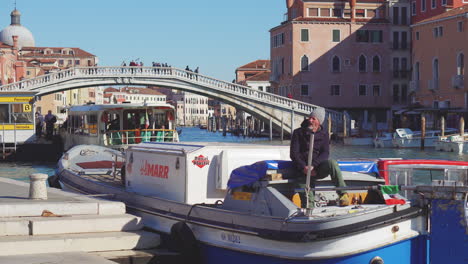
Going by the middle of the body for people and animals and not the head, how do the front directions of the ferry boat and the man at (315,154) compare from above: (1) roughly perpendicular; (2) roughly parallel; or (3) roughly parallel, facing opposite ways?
roughly perpendicular

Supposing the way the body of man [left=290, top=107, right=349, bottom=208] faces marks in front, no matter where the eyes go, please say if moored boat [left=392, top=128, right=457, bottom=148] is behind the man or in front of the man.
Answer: behind

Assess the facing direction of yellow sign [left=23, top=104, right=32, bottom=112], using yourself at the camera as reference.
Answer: facing the viewer

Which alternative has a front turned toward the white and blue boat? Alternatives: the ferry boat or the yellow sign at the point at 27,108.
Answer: the yellow sign

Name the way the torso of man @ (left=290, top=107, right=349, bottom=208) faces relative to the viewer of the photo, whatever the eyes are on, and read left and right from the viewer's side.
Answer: facing the viewer and to the left of the viewer

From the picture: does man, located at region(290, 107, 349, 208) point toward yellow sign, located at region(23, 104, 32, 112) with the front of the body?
no

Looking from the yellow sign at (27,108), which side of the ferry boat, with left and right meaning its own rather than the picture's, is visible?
front

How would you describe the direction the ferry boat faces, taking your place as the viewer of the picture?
facing away from the viewer and to the left of the viewer

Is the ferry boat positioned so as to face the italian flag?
no

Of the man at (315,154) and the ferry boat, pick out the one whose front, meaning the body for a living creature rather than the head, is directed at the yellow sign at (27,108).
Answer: the ferry boat

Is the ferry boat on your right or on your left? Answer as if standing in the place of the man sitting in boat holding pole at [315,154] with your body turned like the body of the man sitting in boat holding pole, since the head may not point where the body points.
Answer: on your right

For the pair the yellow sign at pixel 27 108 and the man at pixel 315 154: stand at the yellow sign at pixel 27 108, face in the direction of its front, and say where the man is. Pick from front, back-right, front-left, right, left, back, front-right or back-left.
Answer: front

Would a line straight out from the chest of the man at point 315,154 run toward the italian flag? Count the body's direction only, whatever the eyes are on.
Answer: no

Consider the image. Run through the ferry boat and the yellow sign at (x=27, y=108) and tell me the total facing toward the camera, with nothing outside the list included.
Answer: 1

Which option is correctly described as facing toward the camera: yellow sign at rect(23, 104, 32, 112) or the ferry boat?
the yellow sign
